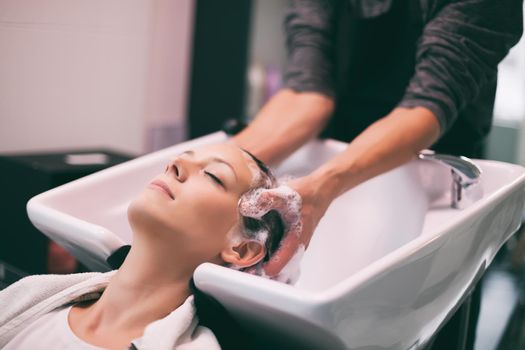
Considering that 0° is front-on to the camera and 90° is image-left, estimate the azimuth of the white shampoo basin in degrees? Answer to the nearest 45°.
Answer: approximately 45°
